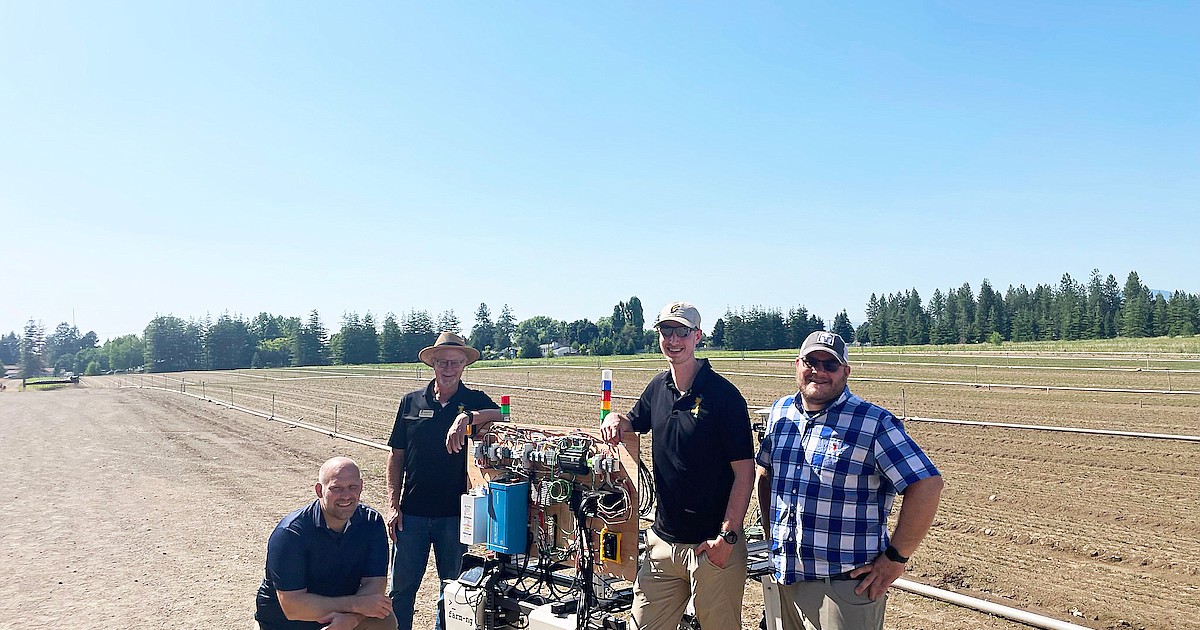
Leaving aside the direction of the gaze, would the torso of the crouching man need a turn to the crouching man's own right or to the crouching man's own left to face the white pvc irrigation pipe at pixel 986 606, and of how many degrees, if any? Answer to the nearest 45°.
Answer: approximately 45° to the crouching man's own left

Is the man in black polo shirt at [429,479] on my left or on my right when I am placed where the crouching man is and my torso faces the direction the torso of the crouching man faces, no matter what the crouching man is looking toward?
on my left

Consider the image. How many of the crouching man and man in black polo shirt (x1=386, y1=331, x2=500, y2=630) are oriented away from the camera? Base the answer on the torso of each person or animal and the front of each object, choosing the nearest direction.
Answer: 0

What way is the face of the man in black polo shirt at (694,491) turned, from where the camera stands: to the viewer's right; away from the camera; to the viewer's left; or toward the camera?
toward the camera

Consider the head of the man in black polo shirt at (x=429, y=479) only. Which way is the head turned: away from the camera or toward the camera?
toward the camera

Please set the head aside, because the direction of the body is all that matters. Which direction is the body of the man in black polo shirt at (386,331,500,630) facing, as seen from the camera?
toward the camera

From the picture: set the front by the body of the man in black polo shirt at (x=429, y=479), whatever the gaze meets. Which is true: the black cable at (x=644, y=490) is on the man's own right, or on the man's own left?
on the man's own left

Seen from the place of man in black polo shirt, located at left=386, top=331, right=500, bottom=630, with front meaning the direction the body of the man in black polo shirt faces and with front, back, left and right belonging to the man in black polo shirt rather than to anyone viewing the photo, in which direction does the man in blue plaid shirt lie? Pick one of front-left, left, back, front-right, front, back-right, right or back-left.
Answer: front-left

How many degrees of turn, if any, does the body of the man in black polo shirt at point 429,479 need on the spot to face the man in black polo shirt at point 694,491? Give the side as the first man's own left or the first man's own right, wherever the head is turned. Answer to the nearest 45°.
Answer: approximately 45° to the first man's own left

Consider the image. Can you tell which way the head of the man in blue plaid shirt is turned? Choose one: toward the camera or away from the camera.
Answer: toward the camera
